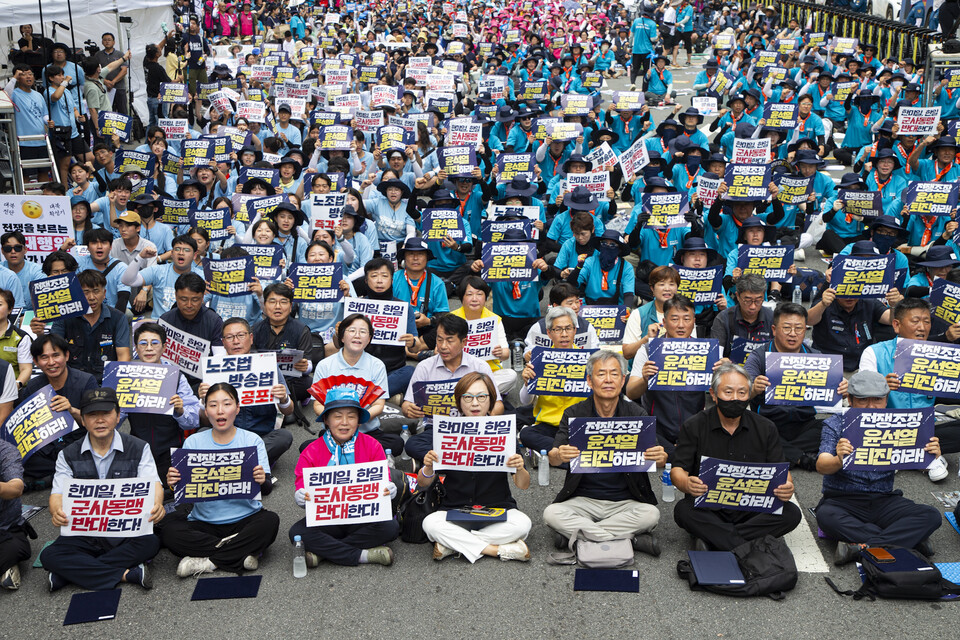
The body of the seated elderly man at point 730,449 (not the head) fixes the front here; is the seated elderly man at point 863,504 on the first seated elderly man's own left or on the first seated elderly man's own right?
on the first seated elderly man's own left

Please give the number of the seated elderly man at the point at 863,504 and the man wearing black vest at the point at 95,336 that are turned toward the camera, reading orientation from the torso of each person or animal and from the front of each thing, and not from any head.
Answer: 2

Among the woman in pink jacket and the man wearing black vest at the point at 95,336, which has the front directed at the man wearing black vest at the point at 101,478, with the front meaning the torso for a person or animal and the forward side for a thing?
the man wearing black vest at the point at 95,336

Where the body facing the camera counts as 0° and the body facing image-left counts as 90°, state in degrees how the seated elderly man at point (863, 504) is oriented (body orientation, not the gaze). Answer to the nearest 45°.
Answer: approximately 0°

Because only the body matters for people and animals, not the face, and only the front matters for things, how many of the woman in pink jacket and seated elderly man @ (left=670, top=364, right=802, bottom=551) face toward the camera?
2

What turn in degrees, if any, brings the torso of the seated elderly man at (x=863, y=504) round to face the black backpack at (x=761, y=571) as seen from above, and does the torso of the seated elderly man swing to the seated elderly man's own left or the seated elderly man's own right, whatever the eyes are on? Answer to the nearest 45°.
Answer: approximately 45° to the seated elderly man's own right

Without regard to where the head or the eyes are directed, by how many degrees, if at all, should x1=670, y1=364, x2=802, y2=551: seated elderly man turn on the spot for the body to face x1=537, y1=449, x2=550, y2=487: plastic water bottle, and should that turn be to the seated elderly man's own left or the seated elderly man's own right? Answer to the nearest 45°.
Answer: approximately 135° to the seated elderly man's own right

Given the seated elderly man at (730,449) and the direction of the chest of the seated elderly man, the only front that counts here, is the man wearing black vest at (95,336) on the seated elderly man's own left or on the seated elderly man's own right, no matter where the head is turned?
on the seated elderly man's own right
